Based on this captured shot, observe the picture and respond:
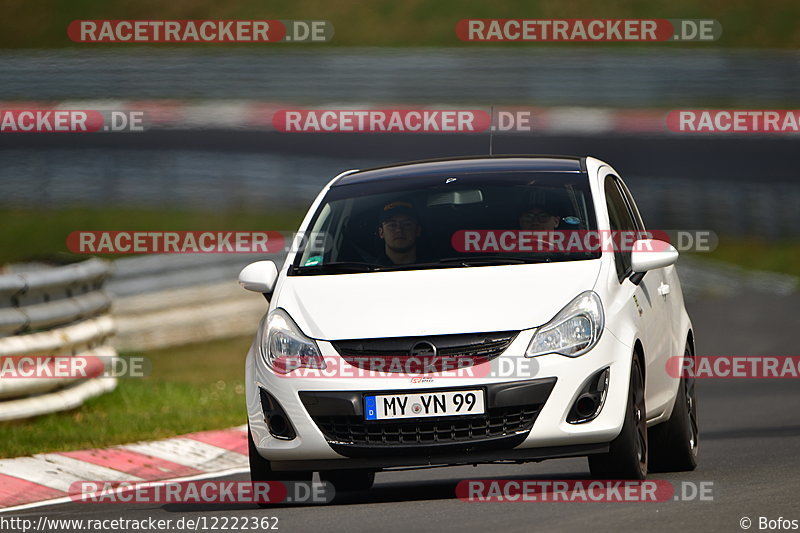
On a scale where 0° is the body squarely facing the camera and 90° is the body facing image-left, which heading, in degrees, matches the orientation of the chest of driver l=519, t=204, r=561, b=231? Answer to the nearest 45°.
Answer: approximately 0°

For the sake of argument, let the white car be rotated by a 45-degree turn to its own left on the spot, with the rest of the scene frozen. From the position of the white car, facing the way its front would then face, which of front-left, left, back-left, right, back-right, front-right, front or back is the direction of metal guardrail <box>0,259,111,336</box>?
back

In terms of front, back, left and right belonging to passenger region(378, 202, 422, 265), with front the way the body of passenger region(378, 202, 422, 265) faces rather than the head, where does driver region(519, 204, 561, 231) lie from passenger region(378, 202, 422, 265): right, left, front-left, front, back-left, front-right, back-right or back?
left

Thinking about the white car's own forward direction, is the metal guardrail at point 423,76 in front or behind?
behind

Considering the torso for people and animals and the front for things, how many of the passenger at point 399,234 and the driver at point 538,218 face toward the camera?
2

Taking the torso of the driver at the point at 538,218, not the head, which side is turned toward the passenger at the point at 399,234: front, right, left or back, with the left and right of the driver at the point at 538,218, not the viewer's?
right

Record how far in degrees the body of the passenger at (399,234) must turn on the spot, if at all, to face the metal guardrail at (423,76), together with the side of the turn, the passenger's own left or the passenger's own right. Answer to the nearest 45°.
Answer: approximately 180°

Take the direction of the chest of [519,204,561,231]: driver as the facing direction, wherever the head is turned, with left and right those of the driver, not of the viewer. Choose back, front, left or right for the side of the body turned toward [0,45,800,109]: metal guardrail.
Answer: back
